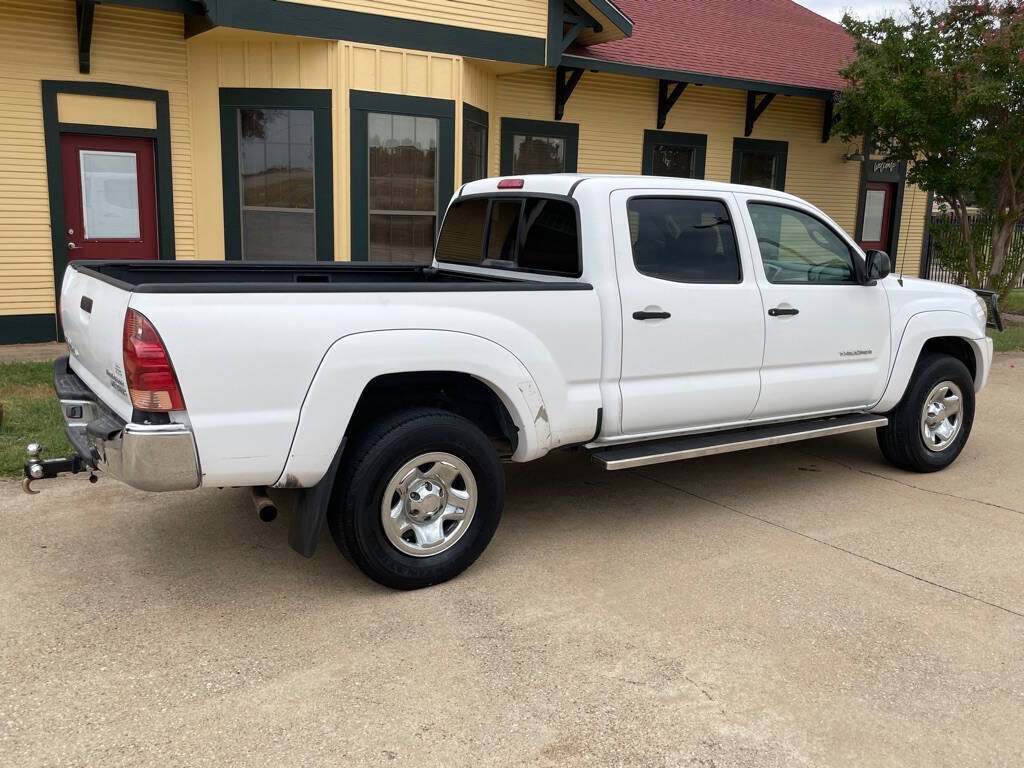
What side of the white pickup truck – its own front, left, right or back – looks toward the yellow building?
left

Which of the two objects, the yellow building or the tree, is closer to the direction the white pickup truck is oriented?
the tree

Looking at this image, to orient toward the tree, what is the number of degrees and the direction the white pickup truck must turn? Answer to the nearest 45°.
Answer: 0° — it already faces it

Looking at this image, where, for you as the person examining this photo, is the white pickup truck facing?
facing away from the viewer and to the right of the viewer
